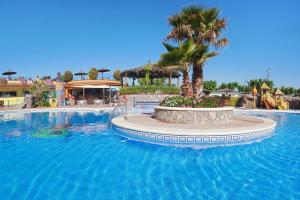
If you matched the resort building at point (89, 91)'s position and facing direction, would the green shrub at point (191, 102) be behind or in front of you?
in front

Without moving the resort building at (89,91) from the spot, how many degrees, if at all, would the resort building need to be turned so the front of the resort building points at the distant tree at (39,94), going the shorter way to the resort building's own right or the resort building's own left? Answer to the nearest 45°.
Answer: approximately 45° to the resort building's own right

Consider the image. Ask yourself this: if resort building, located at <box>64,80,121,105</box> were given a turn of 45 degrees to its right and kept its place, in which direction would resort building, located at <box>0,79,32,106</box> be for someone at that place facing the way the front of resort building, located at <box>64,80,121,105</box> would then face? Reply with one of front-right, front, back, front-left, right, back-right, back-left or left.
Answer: right

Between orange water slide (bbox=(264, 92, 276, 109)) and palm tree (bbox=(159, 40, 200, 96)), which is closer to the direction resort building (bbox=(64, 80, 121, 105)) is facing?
the palm tree

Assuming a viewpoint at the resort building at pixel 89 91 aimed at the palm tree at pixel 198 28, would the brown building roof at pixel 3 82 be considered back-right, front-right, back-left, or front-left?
back-right

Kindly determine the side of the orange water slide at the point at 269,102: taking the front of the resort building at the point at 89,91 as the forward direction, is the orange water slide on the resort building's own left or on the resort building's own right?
on the resort building's own left

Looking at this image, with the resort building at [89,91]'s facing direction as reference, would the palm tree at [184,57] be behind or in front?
in front

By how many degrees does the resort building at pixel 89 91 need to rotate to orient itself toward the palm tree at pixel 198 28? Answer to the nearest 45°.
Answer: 0° — it already faces it

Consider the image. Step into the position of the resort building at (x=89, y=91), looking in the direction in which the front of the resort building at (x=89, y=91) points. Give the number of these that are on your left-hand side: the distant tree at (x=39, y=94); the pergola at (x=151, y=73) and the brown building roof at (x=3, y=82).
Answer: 1

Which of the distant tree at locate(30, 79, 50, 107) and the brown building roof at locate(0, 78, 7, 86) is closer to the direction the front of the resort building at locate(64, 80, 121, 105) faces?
the distant tree

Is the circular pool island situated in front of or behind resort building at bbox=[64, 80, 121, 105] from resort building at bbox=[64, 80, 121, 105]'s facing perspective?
in front

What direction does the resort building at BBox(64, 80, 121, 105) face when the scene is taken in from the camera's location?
facing the viewer

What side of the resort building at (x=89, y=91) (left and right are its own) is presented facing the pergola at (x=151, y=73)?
left
